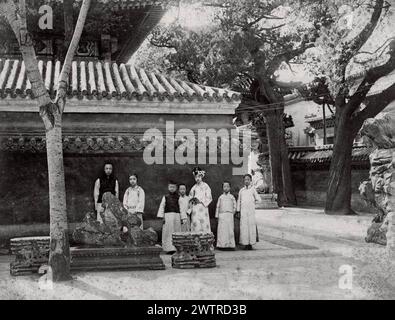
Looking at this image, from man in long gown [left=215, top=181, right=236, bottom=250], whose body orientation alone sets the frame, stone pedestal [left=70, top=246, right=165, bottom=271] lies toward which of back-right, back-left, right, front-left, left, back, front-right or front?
front-right

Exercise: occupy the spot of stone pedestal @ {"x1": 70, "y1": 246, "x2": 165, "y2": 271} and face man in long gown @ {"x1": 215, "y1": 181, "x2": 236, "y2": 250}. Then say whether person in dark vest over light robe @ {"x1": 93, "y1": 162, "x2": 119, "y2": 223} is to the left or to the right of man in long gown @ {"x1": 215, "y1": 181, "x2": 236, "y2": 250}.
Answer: left

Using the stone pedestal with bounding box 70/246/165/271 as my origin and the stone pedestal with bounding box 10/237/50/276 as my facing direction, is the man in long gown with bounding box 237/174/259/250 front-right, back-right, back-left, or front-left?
back-right

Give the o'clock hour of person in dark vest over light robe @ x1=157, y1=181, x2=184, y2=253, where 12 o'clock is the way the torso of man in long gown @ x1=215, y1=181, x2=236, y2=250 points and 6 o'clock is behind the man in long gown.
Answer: The person in dark vest over light robe is roughly at 2 o'clock from the man in long gown.

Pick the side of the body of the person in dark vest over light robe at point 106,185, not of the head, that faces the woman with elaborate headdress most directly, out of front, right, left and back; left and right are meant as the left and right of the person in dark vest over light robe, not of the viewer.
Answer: left

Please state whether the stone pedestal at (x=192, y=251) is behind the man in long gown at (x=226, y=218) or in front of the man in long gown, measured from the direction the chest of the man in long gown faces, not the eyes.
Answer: in front

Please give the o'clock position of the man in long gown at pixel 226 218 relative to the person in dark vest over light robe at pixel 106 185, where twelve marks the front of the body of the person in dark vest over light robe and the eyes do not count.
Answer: The man in long gown is roughly at 9 o'clock from the person in dark vest over light robe.

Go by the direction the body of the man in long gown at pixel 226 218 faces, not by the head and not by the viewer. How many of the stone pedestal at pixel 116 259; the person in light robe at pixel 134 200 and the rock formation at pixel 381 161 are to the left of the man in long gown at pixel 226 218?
1

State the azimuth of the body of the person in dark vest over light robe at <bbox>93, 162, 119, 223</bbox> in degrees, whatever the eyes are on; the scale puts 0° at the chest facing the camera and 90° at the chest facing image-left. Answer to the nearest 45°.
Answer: approximately 0°

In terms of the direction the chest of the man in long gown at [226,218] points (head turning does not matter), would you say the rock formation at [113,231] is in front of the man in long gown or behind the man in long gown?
in front

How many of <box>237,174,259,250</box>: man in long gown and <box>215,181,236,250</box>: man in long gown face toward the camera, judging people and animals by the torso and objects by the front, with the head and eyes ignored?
2

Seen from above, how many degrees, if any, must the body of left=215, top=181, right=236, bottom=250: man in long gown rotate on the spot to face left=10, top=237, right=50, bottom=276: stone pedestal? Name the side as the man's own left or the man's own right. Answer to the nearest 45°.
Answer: approximately 45° to the man's own right
